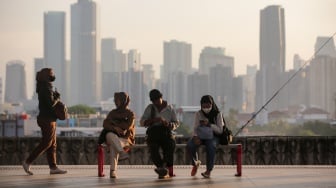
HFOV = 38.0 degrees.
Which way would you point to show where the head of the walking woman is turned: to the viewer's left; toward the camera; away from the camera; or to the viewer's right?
to the viewer's right

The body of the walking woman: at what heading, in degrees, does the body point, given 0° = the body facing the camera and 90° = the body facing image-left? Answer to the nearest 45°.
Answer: approximately 270°
